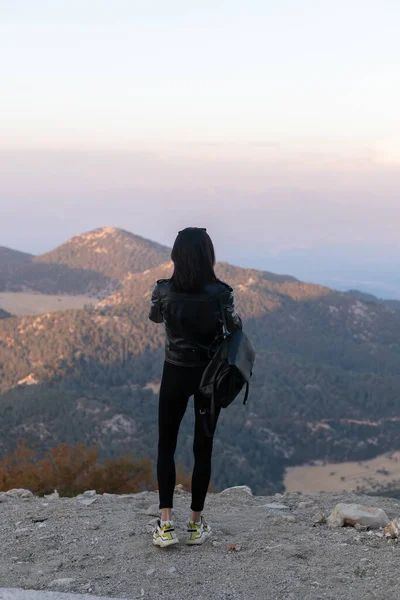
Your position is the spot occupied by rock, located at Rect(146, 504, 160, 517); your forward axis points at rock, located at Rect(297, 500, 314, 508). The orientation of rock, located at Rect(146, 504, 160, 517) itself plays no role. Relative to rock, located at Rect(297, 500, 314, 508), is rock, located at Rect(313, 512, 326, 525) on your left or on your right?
right

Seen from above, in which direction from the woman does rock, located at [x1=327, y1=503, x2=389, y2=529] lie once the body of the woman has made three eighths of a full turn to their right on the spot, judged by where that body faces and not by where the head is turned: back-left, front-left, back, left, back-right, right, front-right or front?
left

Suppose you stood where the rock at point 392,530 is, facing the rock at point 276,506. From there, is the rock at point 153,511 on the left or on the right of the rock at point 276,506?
left

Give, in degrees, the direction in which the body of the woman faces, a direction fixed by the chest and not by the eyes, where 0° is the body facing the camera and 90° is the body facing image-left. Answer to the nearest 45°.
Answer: approximately 180°

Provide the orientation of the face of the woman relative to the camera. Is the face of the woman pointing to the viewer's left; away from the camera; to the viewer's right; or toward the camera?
away from the camera

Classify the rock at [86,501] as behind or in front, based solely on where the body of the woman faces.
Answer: in front
